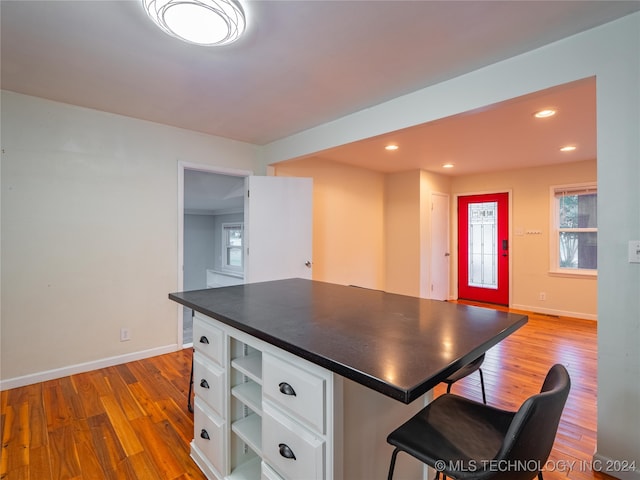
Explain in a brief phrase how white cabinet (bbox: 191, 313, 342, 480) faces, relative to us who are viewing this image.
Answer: facing the viewer and to the left of the viewer

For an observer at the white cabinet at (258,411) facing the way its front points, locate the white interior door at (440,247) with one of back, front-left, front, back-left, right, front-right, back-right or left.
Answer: back

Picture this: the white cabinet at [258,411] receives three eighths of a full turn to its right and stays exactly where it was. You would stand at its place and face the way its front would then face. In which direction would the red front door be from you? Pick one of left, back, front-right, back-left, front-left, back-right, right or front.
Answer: front-right

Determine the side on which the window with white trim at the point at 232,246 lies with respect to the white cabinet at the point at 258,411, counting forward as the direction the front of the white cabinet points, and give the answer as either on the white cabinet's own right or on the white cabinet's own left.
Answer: on the white cabinet's own right

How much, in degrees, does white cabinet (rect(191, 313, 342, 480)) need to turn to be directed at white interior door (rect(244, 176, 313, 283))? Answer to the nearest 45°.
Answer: approximately 135° to its right

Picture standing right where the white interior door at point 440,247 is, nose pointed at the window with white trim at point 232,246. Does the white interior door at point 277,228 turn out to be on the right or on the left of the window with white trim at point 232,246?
left

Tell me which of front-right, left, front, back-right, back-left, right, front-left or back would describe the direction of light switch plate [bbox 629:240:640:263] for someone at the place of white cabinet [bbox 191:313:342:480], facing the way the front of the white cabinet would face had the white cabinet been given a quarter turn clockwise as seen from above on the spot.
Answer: back-right

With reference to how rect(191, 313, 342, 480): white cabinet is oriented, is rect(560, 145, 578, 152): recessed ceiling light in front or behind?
behind
